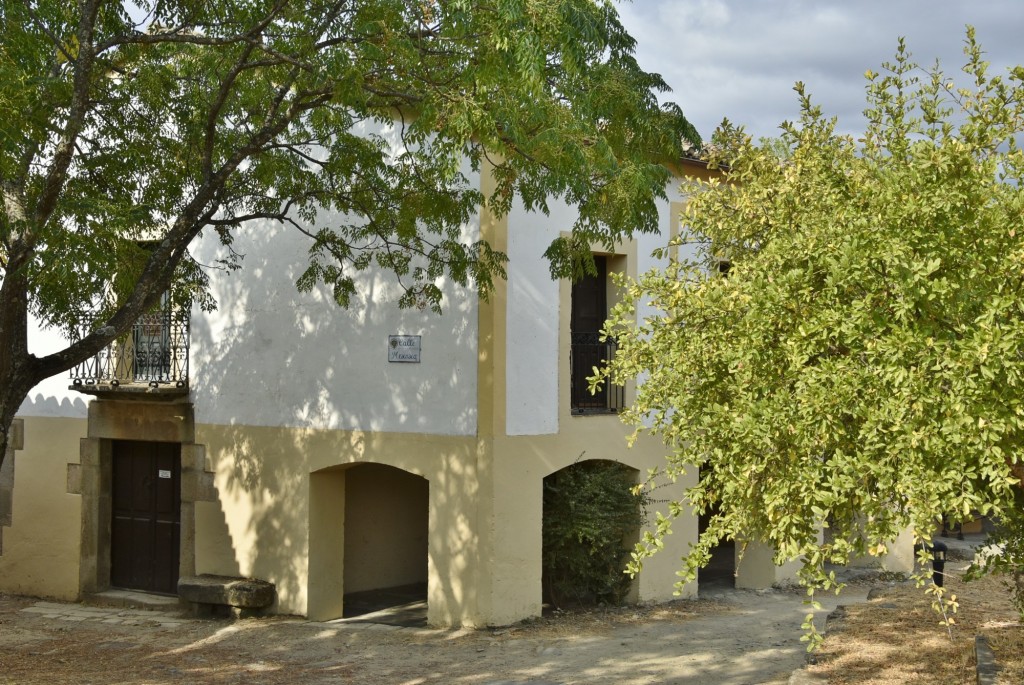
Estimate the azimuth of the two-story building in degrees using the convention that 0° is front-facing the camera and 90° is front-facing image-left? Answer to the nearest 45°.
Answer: approximately 0°

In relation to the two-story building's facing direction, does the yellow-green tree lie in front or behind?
in front

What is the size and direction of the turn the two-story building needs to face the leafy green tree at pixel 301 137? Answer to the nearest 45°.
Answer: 0° — it already faces it
